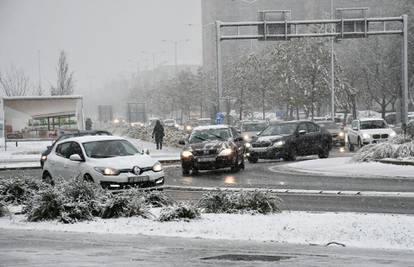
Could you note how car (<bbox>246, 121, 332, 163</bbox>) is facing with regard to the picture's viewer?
facing the viewer and to the left of the viewer

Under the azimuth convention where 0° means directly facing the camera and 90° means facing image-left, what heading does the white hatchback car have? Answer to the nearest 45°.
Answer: approximately 315°

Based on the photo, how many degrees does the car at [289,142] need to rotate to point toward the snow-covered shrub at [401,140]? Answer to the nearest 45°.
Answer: approximately 90° to its left

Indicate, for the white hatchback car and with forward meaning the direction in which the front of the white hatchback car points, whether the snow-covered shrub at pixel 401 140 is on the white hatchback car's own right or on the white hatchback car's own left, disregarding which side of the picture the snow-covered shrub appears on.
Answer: on the white hatchback car's own left

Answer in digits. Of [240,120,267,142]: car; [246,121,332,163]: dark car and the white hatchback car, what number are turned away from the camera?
0

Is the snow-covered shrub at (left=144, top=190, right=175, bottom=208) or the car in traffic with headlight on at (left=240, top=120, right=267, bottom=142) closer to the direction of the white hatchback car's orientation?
the snow-covered shrub

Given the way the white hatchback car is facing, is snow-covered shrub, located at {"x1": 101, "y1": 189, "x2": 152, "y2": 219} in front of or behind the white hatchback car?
in front

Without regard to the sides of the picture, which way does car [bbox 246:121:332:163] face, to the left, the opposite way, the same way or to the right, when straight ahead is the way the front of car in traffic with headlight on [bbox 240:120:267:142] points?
the same way

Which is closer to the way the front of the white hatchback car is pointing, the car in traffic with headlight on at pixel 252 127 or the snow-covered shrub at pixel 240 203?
the snow-covered shrub

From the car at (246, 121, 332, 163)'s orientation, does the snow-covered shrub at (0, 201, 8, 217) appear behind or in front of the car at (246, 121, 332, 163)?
in front

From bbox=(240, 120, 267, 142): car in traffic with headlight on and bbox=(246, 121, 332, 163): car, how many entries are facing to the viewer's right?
0

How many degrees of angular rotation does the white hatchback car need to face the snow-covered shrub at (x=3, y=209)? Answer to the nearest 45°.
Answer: approximately 90° to its right

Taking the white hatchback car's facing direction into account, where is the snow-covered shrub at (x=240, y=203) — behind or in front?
in front
